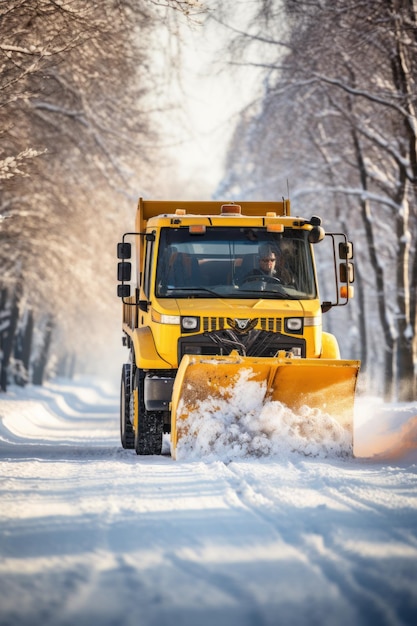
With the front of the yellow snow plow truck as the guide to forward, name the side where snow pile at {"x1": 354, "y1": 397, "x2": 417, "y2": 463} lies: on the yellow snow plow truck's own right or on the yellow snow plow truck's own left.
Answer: on the yellow snow plow truck's own left

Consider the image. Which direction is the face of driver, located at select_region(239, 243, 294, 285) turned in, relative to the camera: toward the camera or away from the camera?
toward the camera

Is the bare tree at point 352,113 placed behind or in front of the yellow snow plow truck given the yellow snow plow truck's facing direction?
behind

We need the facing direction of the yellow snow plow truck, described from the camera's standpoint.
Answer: facing the viewer

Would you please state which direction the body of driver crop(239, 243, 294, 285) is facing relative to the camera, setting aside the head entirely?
toward the camera

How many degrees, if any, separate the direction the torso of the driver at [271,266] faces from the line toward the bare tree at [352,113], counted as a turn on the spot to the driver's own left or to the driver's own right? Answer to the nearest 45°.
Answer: approximately 180°
